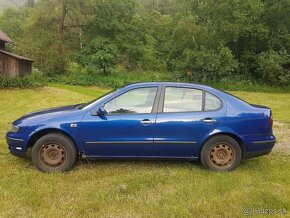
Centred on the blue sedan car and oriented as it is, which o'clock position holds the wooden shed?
The wooden shed is roughly at 2 o'clock from the blue sedan car.

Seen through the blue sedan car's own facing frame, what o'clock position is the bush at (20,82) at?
The bush is roughly at 2 o'clock from the blue sedan car.

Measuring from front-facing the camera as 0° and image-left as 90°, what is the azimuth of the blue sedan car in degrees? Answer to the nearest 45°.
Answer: approximately 90°

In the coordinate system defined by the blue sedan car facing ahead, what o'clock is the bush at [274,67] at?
The bush is roughly at 4 o'clock from the blue sedan car.

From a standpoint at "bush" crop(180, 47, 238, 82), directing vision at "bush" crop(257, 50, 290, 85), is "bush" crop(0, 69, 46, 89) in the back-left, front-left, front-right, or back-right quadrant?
back-right

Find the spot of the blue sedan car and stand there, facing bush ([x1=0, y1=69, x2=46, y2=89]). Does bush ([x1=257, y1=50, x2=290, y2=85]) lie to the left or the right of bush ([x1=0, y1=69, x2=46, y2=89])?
right

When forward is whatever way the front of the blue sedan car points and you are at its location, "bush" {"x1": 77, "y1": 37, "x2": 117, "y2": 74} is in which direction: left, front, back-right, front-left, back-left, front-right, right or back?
right

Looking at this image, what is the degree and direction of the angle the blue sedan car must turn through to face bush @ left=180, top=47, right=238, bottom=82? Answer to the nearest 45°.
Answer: approximately 90° to its right
